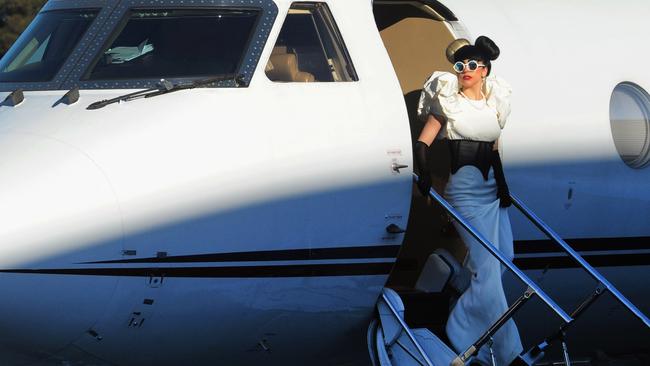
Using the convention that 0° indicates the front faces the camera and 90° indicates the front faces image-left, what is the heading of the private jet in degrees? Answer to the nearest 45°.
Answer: approximately 45°
